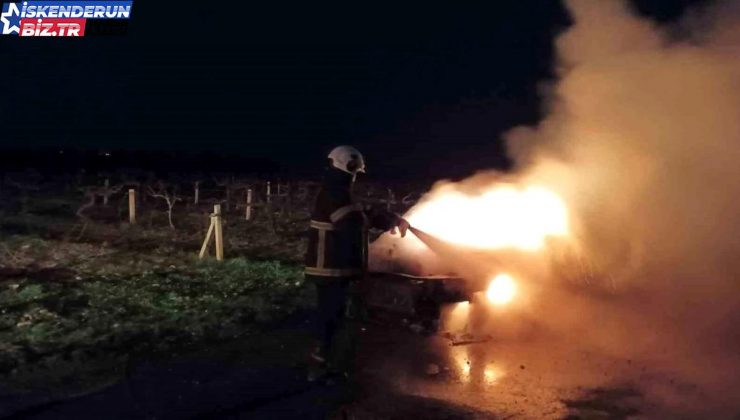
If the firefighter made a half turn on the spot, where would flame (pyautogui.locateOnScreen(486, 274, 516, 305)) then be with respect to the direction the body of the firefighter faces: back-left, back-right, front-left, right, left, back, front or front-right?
back-right

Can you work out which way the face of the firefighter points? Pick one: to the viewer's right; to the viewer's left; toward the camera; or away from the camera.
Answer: to the viewer's right

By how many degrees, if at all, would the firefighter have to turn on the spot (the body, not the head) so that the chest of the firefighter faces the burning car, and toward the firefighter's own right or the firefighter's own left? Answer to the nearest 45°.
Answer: approximately 45° to the firefighter's own left

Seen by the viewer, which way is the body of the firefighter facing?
to the viewer's right
